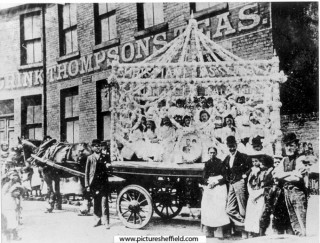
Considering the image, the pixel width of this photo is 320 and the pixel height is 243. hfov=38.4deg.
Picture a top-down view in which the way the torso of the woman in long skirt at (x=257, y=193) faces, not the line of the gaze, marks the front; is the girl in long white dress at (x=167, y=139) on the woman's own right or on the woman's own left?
on the woman's own right

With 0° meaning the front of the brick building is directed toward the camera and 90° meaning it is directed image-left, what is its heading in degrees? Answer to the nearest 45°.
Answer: approximately 45°

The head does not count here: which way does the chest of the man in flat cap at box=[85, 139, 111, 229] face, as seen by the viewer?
toward the camera

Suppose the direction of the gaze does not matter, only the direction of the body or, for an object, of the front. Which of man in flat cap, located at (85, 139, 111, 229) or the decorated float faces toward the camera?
the man in flat cap

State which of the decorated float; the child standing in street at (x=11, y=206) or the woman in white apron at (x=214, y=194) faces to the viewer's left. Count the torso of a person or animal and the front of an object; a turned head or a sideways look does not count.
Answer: the decorated float

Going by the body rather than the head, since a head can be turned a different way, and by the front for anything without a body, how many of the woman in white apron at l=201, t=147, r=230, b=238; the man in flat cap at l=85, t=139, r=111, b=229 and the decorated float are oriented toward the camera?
2

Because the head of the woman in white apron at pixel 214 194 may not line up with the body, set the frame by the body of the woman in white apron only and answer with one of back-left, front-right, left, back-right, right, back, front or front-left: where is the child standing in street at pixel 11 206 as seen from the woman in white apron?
right

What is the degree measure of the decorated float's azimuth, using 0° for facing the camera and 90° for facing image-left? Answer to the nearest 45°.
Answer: approximately 90°

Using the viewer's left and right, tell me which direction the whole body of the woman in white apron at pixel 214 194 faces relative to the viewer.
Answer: facing the viewer
